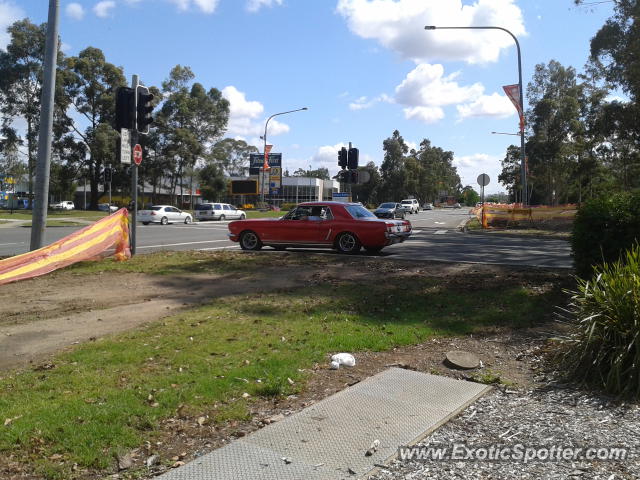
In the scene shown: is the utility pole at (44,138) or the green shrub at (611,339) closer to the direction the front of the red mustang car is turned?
the utility pole

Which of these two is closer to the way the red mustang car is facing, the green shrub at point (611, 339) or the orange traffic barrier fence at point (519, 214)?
the orange traffic barrier fence

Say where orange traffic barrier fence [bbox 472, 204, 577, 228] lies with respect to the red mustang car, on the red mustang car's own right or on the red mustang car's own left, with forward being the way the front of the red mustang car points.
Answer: on the red mustang car's own right

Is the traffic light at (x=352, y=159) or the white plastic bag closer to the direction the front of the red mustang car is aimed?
the traffic light

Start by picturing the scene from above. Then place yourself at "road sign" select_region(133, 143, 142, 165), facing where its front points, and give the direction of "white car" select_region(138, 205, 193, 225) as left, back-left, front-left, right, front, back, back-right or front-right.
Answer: back-left

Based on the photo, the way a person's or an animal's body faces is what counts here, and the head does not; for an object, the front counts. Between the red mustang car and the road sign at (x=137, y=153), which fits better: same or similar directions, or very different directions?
very different directions

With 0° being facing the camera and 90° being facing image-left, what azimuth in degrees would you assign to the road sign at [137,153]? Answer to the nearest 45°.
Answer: approximately 315°

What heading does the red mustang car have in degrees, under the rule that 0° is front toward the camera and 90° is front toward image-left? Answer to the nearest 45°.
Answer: approximately 135°

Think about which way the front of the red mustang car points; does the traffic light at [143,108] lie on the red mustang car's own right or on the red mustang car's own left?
on the red mustang car's own left

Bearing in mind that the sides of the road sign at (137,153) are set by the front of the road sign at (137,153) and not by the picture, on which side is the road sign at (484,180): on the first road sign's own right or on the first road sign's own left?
on the first road sign's own left
